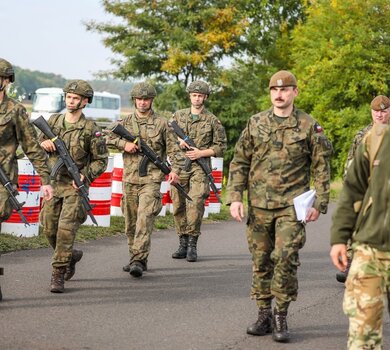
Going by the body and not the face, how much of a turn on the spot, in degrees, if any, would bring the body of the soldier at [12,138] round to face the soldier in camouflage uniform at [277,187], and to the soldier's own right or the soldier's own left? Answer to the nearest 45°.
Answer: approximately 90° to the soldier's own left

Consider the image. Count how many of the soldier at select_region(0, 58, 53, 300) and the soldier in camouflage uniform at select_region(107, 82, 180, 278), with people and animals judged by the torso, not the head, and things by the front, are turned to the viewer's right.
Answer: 0

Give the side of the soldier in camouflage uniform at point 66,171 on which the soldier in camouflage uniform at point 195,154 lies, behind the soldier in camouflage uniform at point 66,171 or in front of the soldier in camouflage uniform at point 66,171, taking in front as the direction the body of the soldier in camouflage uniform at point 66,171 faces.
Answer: behind

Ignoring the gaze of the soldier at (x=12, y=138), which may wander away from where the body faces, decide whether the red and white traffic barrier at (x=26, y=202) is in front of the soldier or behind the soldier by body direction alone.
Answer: behind

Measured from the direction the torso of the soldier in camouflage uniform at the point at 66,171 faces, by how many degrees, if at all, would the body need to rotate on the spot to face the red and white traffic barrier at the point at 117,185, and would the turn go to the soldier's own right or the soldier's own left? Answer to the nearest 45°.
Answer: approximately 135° to the soldier's own right

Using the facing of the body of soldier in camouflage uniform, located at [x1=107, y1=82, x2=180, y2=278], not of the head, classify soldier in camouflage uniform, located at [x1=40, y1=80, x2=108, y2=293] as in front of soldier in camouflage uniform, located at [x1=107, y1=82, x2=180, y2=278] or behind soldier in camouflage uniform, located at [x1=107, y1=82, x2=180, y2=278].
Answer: in front

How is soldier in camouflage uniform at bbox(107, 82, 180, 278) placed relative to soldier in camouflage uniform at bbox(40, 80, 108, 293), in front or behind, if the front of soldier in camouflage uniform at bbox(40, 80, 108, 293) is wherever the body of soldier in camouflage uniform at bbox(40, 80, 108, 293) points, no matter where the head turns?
behind

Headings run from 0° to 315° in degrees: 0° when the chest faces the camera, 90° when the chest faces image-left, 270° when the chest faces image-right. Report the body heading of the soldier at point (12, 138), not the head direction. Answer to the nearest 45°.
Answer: approximately 45°

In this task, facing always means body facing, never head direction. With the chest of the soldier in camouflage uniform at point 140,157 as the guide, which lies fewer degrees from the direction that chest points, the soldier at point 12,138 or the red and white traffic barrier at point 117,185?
the soldier

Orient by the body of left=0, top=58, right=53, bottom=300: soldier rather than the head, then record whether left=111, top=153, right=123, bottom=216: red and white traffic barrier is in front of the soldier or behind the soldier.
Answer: behind

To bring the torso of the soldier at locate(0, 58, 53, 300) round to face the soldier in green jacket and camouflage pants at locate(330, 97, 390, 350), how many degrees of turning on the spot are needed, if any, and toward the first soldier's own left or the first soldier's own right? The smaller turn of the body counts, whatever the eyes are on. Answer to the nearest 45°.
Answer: approximately 90° to the first soldier's own left

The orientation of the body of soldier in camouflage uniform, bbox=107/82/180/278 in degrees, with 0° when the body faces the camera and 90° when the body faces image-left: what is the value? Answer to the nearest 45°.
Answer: approximately 0°
